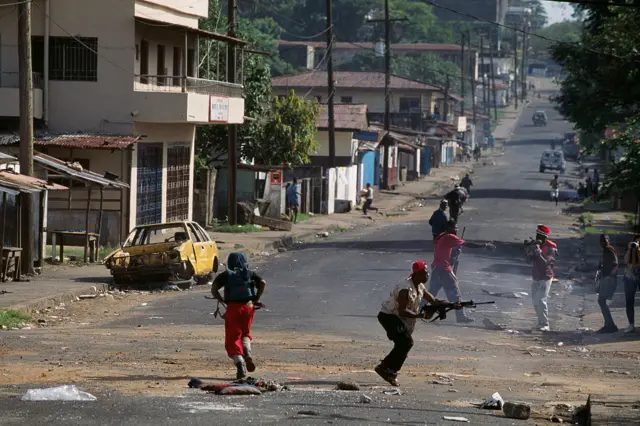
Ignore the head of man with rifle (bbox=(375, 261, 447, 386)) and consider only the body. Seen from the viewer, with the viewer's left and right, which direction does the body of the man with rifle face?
facing to the right of the viewer

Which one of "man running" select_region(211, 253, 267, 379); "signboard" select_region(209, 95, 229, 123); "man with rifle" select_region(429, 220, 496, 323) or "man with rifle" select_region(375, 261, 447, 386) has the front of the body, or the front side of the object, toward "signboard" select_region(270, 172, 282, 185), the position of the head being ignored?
the man running

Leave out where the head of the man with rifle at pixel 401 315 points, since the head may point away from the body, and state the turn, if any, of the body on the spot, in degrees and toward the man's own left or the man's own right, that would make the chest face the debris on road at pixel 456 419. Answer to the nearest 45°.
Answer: approximately 90° to the man's own right

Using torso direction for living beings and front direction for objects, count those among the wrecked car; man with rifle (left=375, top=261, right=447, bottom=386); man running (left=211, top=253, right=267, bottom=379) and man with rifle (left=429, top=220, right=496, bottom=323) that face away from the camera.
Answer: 1

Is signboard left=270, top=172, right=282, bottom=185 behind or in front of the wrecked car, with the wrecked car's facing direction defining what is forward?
behind

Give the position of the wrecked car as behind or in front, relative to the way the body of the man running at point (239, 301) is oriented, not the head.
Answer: in front

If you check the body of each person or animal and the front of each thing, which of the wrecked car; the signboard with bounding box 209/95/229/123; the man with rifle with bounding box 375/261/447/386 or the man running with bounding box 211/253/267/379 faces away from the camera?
the man running

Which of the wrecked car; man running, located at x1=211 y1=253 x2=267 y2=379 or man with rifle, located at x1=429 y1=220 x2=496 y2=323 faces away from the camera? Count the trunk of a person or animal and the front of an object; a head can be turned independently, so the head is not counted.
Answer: the man running

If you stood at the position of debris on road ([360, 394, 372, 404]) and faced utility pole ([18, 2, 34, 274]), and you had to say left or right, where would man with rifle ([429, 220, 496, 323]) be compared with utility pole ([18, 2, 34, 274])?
right

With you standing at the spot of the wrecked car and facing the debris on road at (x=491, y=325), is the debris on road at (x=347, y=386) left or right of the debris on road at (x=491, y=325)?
right

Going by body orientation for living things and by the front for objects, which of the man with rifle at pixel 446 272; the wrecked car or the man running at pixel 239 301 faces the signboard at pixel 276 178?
the man running

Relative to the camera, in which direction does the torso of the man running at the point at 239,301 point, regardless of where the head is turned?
away from the camera

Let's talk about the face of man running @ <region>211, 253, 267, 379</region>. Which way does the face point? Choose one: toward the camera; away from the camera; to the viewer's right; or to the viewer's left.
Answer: away from the camera
